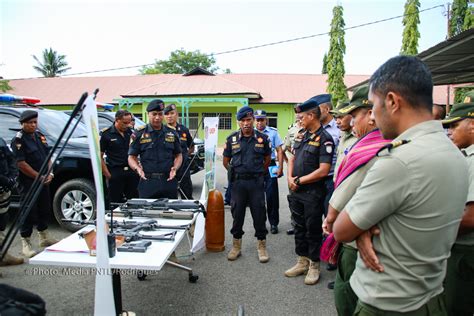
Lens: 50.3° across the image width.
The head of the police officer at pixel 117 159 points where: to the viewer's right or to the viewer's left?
to the viewer's right

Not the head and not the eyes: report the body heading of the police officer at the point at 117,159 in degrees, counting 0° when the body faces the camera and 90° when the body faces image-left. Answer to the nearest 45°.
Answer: approximately 315°

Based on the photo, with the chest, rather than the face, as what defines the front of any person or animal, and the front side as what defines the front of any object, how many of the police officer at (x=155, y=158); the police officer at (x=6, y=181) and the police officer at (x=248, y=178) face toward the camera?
2

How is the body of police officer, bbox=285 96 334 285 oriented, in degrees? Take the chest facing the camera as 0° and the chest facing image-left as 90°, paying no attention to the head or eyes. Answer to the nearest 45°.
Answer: approximately 45°

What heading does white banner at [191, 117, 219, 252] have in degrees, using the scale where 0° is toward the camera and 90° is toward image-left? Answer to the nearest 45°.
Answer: approximately 315°

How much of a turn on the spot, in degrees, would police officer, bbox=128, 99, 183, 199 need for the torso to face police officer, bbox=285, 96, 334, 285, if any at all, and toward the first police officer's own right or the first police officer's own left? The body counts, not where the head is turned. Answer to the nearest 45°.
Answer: approximately 45° to the first police officer's own left

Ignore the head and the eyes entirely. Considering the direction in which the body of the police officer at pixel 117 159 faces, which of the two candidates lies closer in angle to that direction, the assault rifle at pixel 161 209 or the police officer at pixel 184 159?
the assault rifle
